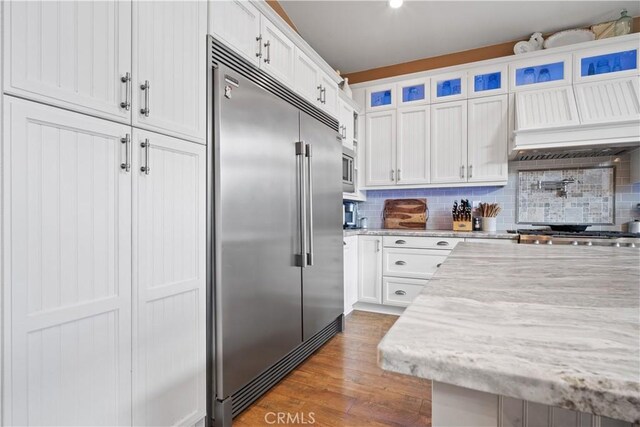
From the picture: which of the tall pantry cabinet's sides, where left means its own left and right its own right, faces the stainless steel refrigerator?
left

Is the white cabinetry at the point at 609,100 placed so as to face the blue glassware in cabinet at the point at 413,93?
no

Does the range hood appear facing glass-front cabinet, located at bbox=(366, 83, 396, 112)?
no

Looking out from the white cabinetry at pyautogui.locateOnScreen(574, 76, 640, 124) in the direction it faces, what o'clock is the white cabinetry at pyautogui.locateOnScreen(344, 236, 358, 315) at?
the white cabinetry at pyautogui.locateOnScreen(344, 236, 358, 315) is roughly at 2 o'clock from the white cabinetry at pyautogui.locateOnScreen(574, 76, 640, 124).

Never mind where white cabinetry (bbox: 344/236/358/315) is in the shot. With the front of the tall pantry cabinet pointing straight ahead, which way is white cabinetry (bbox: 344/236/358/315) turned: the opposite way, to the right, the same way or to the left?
the same way

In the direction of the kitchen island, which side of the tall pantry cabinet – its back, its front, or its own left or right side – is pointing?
front

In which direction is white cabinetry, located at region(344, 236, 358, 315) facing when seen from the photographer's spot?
facing to the right of the viewer

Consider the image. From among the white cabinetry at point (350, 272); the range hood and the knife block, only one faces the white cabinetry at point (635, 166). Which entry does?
the white cabinetry at point (350, 272)

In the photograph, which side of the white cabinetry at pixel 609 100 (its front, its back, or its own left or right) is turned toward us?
front

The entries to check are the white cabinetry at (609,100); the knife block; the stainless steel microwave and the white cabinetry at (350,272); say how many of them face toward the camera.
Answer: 2

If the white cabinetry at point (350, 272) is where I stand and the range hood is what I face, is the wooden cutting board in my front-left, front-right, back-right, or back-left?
front-left

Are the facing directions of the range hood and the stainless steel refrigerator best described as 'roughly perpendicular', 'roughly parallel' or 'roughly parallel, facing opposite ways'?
roughly perpendicular

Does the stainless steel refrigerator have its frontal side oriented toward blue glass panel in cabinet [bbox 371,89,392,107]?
no

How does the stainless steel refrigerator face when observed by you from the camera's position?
facing the viewer and to the right of the viewer
